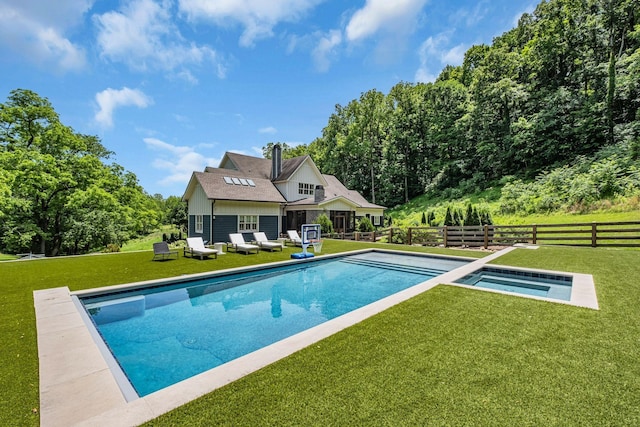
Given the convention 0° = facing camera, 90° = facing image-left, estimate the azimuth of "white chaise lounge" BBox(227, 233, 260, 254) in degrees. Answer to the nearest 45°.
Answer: approximately 315°

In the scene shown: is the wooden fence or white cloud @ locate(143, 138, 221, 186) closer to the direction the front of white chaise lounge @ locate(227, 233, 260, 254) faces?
the wooden fence

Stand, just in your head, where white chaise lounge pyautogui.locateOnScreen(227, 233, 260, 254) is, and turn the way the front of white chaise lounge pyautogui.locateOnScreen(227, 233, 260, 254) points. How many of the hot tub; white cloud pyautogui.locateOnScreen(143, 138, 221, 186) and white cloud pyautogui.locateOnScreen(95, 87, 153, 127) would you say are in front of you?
1

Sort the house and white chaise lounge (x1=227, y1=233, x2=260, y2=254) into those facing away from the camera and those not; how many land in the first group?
0

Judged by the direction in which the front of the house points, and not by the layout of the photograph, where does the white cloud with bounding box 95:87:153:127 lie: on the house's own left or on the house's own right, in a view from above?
on the house's own right

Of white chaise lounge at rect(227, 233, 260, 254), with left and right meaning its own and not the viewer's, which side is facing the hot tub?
front

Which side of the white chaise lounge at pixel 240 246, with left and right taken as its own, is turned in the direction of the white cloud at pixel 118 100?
back

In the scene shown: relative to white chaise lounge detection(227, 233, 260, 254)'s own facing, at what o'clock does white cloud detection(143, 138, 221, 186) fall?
The white cloud is roughly at 7 o'clock from the white chaise lounge.
